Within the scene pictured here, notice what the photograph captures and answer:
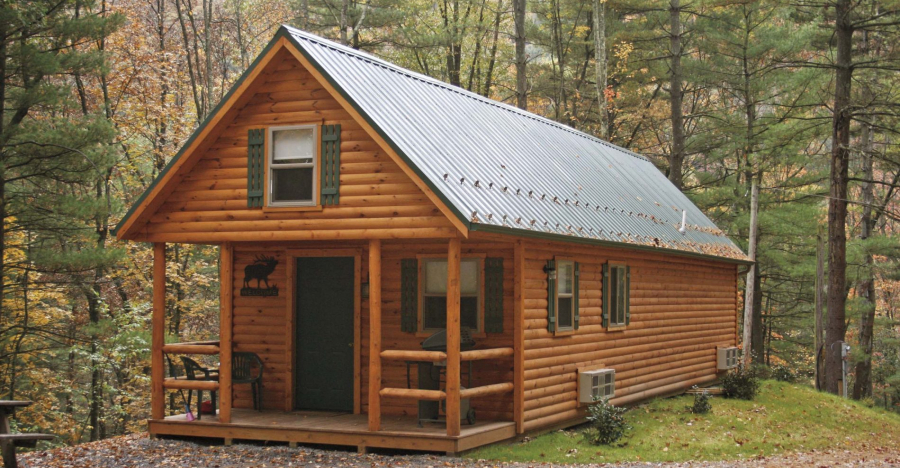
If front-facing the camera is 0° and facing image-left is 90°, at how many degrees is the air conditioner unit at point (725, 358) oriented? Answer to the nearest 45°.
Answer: approximately 315°

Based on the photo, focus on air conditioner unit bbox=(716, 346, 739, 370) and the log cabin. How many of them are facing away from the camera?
0

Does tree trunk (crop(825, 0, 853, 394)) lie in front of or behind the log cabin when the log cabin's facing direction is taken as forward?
behind

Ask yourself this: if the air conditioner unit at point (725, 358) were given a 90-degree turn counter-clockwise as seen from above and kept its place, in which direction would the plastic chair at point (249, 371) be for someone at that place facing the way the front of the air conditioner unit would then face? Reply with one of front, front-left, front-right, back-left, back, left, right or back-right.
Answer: back

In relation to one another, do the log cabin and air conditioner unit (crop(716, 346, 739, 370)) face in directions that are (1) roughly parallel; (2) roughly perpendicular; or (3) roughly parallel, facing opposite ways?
roughly perpendicular

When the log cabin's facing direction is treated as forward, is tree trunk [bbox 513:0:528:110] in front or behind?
behind

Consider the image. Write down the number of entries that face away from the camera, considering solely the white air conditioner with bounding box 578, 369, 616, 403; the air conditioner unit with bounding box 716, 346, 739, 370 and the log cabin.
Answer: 0

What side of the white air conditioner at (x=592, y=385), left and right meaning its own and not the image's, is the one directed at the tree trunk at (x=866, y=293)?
left

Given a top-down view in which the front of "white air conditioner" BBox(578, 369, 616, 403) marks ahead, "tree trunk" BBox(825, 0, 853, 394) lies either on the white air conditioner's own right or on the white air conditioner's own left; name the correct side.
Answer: on the white air conditioner's own left

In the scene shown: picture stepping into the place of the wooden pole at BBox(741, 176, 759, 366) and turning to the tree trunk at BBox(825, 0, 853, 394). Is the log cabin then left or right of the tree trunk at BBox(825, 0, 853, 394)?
right

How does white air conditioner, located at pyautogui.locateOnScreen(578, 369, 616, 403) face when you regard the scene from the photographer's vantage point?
facing the viewer and to the right of the viewer

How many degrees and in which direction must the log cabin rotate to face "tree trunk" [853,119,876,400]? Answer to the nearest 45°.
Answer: approximately 180°

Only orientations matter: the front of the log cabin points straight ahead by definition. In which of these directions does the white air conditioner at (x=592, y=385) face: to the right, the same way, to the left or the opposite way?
to the left

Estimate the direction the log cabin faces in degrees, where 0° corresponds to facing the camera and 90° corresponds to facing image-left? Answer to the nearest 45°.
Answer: approximately 45°

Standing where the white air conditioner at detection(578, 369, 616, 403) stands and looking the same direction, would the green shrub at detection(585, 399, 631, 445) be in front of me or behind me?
in front
